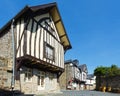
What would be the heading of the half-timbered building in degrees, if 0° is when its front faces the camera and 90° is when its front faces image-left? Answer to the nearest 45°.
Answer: approximately 315°
